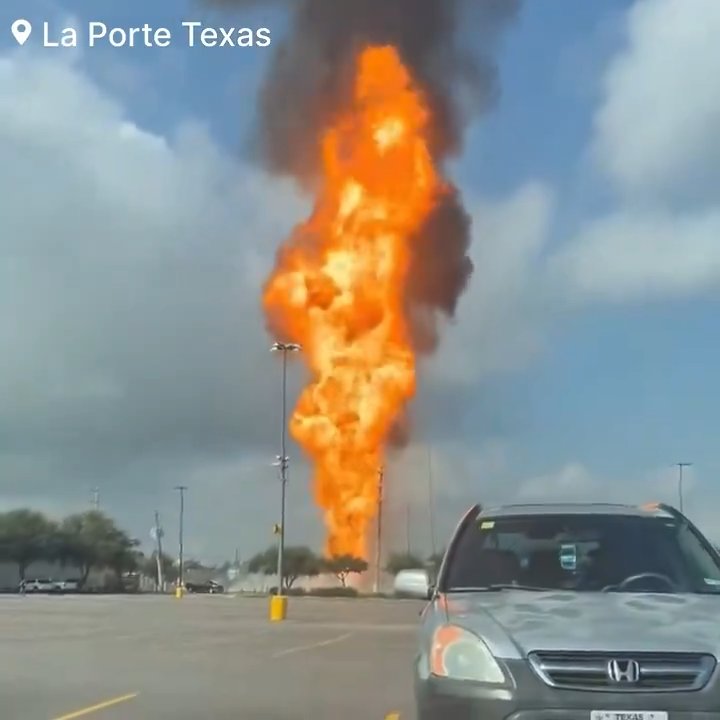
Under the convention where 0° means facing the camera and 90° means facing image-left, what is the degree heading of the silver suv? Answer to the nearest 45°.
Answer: approximately 0°
